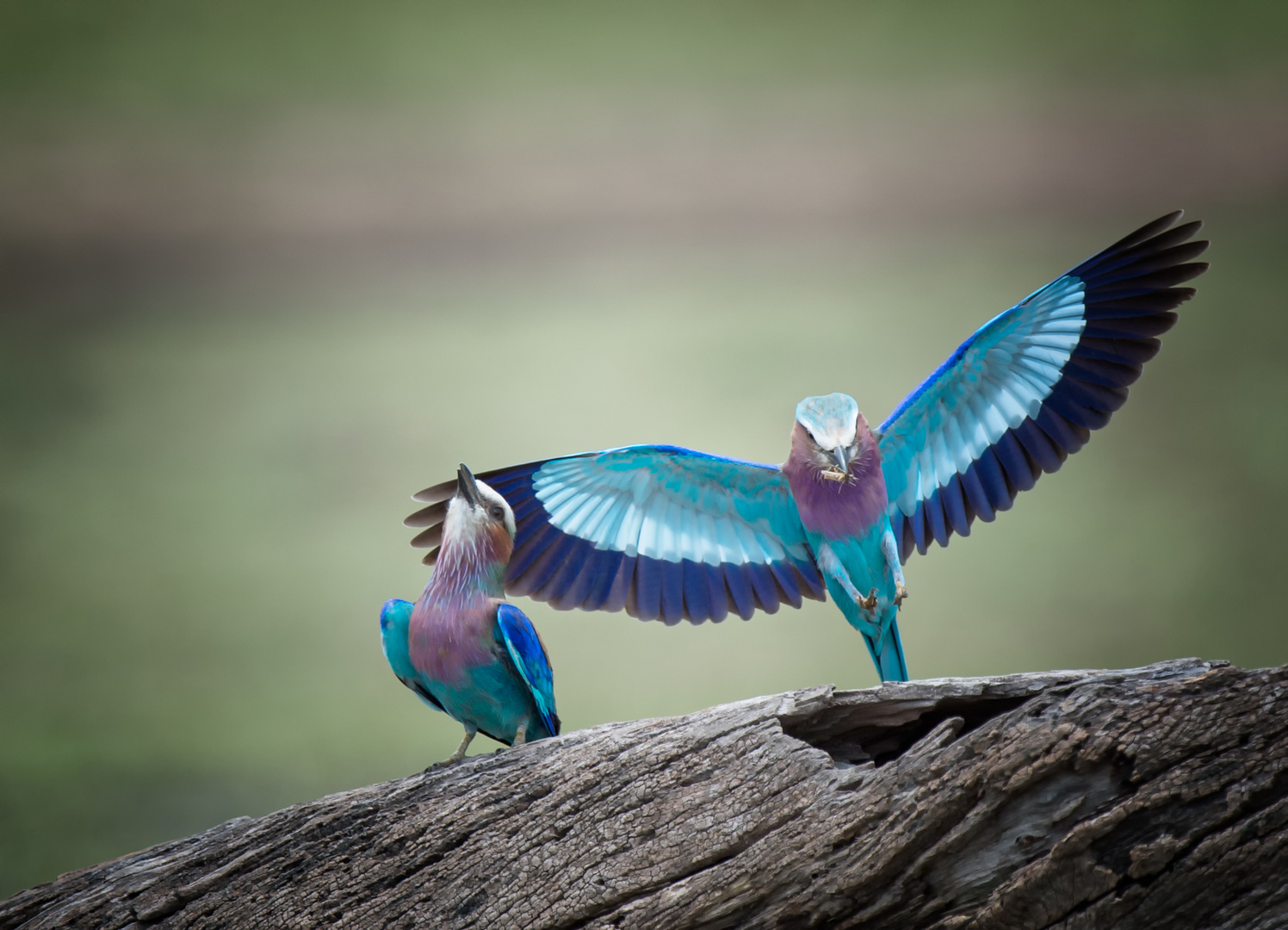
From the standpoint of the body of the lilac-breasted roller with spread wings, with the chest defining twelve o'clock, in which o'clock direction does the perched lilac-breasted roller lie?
The perched lilac-breasted roller is roughly at 2 o'clock from the lilac-breasted roller with spread wings.

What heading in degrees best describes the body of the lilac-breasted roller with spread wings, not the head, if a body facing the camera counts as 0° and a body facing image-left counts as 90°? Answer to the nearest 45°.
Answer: approximately 0°

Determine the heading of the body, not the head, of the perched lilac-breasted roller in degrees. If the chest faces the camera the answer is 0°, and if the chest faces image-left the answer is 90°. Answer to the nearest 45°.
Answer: approximately 45°

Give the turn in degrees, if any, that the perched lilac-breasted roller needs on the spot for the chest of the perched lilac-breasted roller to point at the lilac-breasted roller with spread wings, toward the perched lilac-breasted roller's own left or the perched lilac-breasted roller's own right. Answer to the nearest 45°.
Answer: approximately 135° to the perched lilac-breasted roller's own left
